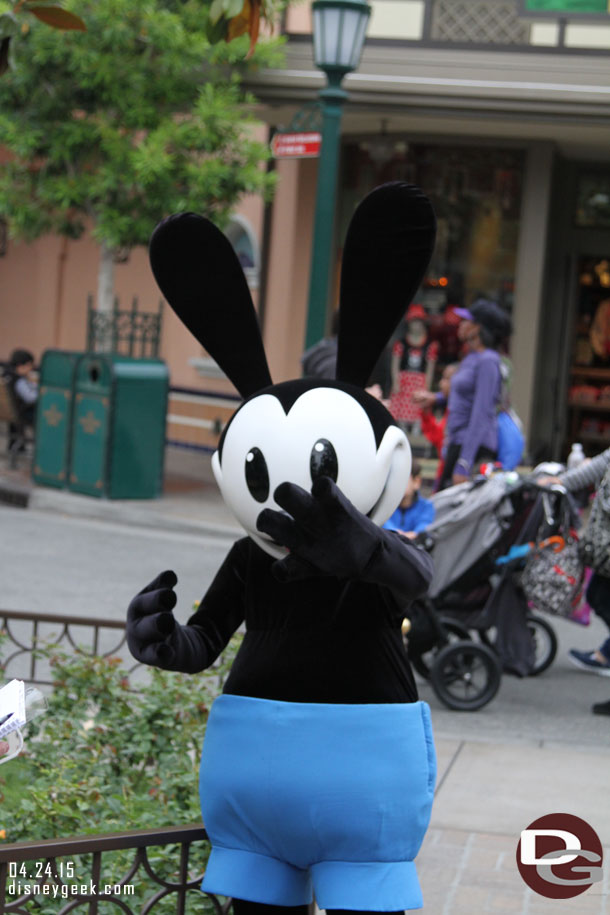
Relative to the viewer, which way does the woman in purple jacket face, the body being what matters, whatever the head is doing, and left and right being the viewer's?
facing to the left of the viewer

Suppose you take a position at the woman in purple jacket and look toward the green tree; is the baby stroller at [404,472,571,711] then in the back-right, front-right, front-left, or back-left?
back-left

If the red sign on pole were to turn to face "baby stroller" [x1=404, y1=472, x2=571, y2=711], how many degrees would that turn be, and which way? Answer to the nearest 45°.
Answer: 0° — it already faces it

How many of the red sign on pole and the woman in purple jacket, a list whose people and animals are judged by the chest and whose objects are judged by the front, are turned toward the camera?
1

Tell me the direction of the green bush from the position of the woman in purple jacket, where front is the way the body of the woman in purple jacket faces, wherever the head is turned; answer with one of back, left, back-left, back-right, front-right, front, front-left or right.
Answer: left

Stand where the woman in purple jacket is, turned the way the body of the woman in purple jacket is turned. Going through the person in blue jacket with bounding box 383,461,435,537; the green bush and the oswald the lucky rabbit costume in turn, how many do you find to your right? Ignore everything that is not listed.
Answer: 0

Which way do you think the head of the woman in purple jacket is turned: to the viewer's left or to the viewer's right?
to the viewer's left

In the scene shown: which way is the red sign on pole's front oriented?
toward the camera

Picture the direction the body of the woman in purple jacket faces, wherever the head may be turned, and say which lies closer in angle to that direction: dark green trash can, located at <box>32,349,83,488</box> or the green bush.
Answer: the dark green trash can

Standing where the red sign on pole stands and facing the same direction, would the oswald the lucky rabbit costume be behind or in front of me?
in front

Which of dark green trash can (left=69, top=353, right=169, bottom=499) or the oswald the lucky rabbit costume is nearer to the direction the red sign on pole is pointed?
the oswald the lucky rabbit costume

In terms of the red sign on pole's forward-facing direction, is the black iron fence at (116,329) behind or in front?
behind

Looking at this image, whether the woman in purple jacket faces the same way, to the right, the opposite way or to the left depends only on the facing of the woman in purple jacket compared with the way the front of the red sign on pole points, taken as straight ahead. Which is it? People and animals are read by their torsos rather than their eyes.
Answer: to the right

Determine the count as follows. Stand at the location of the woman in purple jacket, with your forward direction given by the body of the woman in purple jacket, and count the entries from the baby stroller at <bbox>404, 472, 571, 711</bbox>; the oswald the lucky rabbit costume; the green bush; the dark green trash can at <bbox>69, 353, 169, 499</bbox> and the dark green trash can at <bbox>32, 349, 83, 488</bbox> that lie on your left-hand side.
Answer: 3

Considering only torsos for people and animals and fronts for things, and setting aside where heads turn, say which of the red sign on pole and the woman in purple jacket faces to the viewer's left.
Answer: the woman in purple jacket
